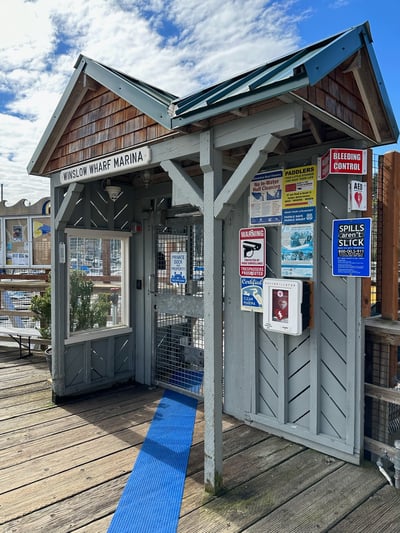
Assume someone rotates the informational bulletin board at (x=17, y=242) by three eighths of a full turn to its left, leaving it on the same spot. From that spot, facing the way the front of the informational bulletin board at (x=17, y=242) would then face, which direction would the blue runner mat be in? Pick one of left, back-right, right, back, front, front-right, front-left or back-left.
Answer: back-right

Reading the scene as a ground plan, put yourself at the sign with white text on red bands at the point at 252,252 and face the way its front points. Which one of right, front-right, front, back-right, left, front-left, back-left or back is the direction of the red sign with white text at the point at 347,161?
left

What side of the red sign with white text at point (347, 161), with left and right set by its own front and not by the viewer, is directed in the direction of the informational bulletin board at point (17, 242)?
right

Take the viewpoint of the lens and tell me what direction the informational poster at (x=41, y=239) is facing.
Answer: facing the viewer

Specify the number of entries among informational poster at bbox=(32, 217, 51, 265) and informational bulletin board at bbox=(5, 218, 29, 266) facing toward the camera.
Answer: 2

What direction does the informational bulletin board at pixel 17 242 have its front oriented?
toward the camera

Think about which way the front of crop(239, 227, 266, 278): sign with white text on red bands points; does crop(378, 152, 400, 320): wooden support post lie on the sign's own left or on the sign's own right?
on the sign's own left
